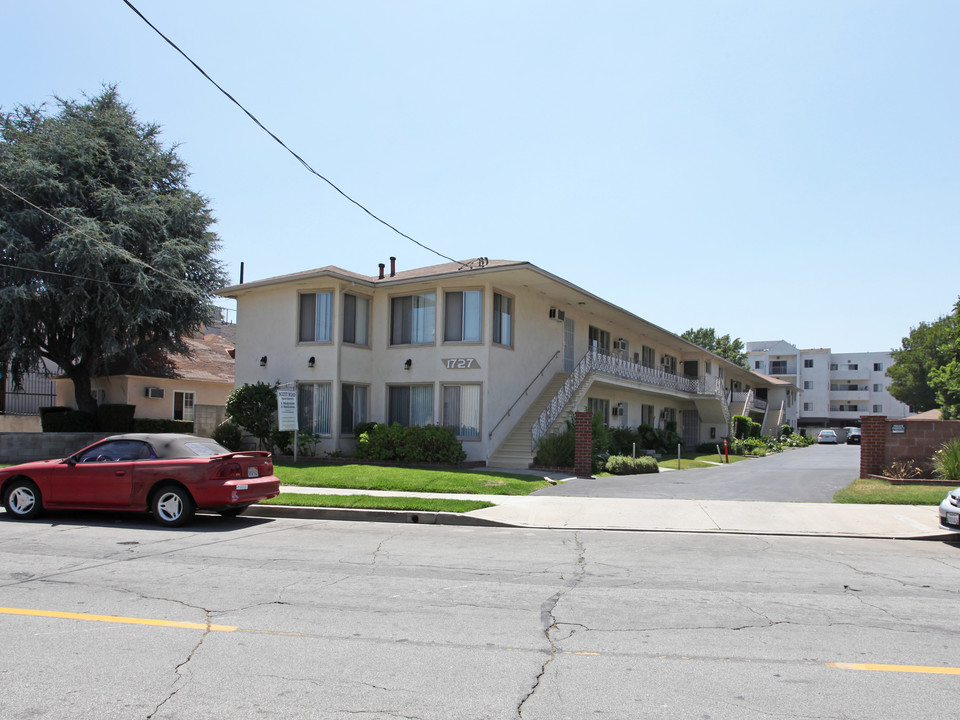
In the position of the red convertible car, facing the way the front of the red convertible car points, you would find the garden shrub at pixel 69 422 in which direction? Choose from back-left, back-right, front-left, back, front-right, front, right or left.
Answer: front-right

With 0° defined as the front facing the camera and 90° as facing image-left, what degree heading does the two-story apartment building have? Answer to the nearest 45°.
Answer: approximately 45°

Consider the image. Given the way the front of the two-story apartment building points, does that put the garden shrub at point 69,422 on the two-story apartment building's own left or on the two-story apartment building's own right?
on the two-story apartment building's own right

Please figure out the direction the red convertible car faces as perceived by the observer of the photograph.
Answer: facing away from the viewer and to the left of the viewer

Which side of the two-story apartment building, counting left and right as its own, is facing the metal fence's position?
right

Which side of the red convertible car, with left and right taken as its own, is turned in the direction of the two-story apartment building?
right

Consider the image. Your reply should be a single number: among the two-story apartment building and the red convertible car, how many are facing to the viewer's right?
0

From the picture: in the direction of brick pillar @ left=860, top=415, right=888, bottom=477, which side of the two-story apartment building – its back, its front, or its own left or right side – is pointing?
left

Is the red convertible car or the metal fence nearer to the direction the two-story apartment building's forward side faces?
the red convertible car

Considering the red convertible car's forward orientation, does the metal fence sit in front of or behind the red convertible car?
in front
